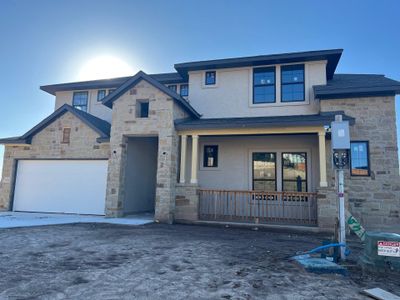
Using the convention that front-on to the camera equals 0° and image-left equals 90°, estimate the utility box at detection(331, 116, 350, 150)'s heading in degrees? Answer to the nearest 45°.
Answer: approximately 0°

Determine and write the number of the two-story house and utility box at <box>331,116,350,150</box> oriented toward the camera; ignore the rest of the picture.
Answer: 2

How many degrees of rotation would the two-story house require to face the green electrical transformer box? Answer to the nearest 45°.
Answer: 0° — it already faces it

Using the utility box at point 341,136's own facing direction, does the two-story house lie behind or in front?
behind

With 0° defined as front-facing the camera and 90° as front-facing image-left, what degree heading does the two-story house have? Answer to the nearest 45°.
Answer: approximately 0°

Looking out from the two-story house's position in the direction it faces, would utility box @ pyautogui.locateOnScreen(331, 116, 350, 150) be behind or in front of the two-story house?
in front
